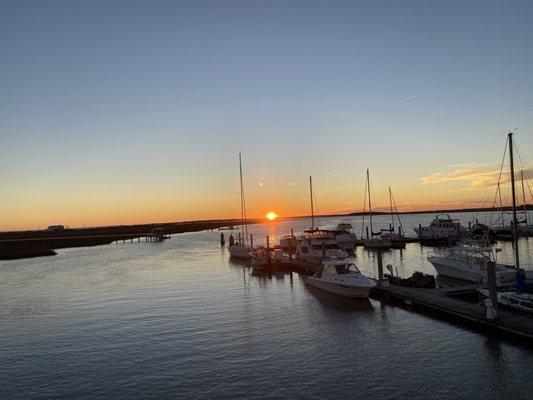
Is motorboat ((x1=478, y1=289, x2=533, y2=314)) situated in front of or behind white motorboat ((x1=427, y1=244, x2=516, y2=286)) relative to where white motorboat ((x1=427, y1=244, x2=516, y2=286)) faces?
behind

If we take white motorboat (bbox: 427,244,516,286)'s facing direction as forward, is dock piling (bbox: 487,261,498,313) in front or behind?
behind

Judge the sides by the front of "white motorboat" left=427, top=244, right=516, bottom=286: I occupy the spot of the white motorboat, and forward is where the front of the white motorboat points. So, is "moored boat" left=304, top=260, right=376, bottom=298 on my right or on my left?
on my left

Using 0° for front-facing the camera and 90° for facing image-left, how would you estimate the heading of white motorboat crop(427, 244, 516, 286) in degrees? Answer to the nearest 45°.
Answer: approximately 135°
